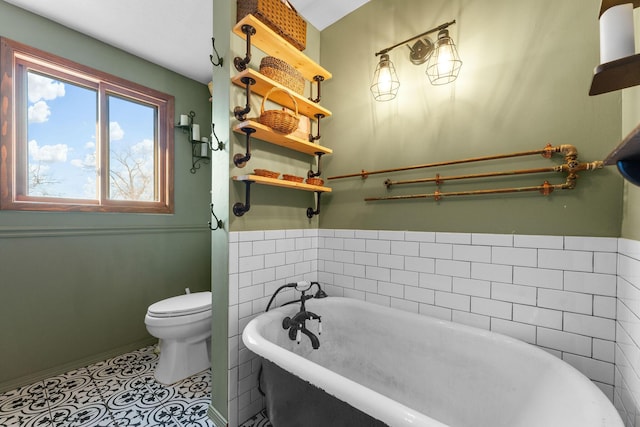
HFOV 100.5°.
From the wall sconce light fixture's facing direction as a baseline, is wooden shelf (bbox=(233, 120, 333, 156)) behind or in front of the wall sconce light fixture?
in front

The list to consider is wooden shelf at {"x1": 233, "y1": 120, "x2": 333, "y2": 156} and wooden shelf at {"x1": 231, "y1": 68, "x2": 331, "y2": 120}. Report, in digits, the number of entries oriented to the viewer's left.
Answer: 0

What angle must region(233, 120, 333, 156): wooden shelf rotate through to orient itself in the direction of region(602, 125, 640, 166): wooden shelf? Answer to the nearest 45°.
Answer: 0° — it already faces it

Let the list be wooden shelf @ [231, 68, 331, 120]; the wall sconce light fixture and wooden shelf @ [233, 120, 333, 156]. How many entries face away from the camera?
0

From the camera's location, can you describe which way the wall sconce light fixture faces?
facing the viewer and to the left of the viewer

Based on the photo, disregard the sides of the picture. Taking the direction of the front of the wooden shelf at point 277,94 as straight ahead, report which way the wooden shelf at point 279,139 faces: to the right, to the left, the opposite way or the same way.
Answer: the same way

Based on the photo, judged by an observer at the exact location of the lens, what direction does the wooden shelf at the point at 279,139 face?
facing the viewer and to the right of the viewer

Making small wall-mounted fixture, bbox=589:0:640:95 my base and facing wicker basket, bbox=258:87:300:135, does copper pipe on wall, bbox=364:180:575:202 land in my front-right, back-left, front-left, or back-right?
front-right

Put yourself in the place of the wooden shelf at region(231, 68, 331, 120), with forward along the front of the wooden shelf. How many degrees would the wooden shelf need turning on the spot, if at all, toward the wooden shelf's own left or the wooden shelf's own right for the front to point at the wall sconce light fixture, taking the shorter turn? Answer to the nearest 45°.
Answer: approximately 45° to the wooden shelf's own left
